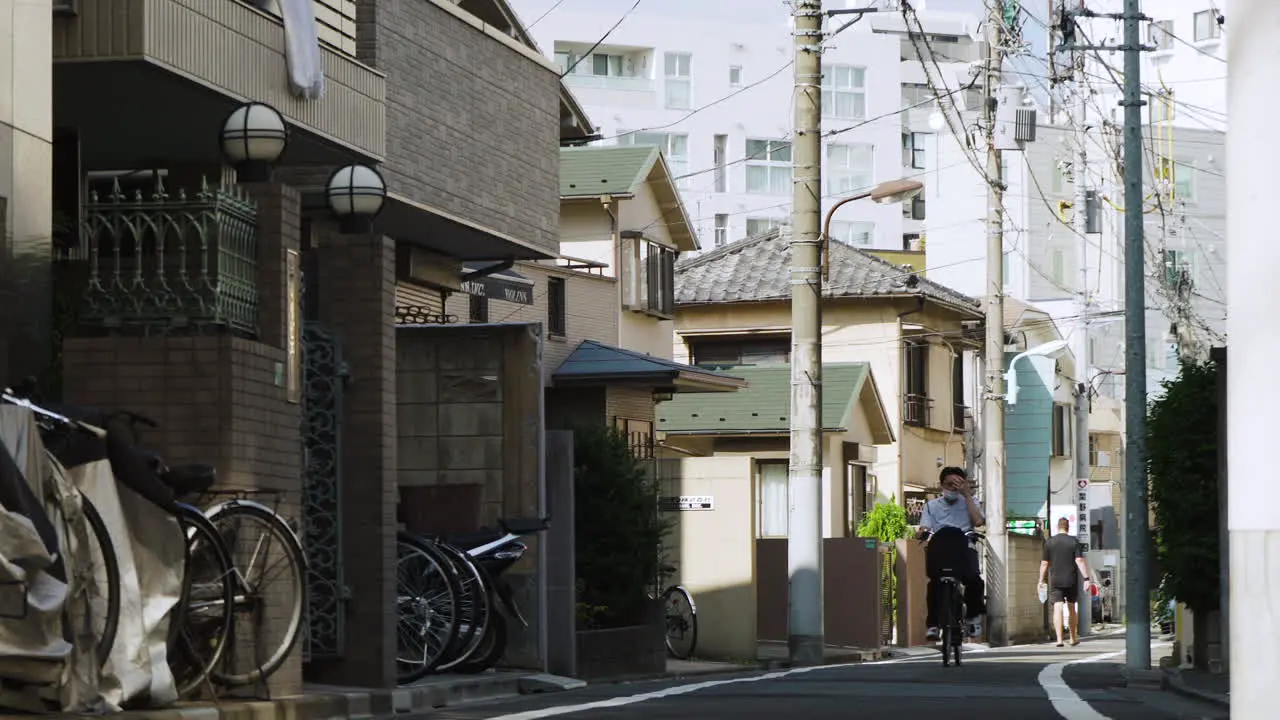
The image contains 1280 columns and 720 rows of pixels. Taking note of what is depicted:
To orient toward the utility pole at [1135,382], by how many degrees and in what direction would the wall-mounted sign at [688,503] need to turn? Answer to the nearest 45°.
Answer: approximately 45° to its left

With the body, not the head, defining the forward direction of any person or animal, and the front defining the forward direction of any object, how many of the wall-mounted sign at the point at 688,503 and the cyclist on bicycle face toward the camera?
2

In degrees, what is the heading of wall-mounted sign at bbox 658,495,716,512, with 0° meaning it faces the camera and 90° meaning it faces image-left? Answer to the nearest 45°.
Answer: approximately 0°

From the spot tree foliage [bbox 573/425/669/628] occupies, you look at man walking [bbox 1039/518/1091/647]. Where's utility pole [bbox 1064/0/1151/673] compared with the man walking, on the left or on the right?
right

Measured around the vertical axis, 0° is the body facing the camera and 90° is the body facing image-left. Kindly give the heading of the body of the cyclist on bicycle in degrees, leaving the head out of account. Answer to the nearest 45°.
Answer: approximately 0°

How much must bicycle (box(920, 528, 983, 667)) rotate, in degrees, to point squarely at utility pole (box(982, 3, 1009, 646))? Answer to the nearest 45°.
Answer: approximately 180°

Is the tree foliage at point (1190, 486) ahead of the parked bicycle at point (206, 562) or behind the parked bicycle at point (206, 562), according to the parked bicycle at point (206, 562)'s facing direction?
behind
